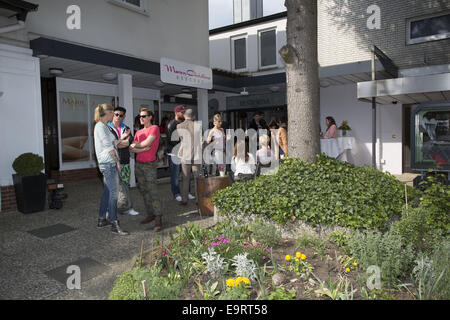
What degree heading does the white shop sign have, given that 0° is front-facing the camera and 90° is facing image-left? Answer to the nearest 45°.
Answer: approximately 315°

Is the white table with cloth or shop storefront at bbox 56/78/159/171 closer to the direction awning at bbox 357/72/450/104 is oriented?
the shop storefront

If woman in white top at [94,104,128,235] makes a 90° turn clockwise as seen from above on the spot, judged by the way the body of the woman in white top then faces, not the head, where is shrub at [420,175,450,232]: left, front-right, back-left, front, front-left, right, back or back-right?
front-left

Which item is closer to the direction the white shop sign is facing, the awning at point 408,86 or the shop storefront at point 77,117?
the awning

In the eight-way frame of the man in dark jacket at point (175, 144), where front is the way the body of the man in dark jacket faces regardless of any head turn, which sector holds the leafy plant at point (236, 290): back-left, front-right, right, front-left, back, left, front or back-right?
right

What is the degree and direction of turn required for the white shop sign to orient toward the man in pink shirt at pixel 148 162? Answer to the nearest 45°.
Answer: approximately 45° to its right

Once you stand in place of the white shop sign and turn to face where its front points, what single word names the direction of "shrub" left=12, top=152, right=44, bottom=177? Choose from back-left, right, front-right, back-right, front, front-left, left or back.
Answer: right

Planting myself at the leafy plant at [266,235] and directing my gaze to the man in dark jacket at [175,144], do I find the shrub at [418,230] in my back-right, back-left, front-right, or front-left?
back-right

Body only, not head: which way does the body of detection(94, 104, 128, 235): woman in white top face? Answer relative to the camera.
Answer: to the viewer's right

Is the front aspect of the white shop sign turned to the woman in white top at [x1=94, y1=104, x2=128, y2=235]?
no
